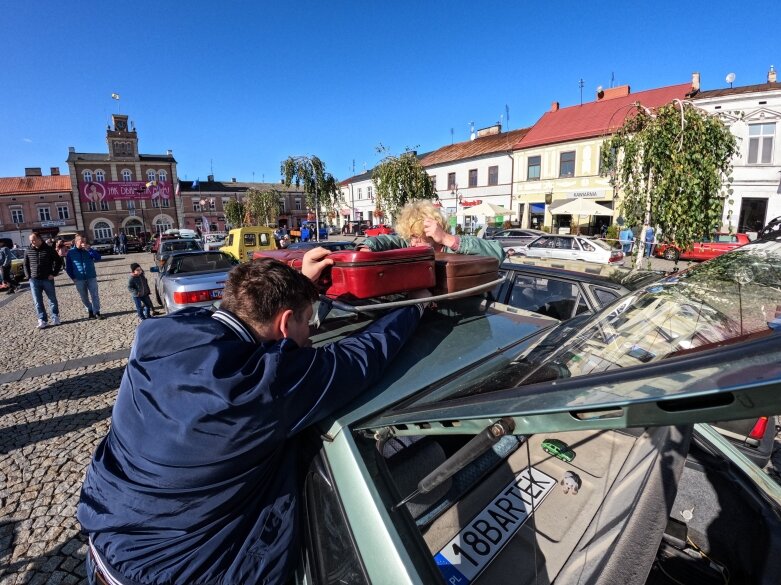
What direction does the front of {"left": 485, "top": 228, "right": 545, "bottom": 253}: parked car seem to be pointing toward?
to the viewer's left

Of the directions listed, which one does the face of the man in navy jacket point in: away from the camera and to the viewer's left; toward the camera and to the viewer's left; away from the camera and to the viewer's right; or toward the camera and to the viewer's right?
away from the camera and to the viewer's right

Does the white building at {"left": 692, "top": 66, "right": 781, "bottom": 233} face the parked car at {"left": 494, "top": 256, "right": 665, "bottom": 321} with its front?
yes

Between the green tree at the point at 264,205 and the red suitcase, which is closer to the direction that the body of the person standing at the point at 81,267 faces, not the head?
the red suitcase

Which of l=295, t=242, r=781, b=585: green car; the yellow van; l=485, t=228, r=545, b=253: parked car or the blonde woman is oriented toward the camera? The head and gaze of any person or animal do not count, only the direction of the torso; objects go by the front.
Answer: the blonde woman

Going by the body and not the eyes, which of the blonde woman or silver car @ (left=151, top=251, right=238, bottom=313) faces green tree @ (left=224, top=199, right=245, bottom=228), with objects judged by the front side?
the silver car

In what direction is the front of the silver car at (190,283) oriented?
away from the camera

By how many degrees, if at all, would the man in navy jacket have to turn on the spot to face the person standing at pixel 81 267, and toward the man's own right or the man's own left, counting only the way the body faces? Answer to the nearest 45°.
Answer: approximately 45° to the man's own left

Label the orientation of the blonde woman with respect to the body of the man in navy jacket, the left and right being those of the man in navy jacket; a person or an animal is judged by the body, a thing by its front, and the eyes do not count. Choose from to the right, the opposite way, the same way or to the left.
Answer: the opposite way

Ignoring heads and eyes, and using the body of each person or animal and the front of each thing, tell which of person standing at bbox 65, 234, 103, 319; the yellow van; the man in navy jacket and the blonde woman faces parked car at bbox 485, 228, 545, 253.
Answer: the man in navy jacket
